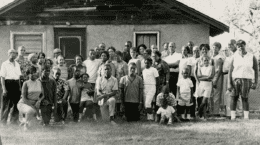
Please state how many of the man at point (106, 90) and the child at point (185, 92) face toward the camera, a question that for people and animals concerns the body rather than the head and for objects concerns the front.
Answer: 2

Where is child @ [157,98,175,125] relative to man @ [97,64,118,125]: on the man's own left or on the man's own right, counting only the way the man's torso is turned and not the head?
on the man's own left

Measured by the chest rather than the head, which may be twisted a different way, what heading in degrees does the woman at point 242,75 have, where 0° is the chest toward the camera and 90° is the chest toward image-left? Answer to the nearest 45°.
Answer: approximately 0°

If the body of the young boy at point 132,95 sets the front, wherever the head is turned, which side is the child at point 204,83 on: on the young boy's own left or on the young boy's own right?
on the young boy's own left

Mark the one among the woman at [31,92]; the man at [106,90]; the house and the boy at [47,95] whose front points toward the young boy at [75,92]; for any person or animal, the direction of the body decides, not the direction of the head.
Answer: the house

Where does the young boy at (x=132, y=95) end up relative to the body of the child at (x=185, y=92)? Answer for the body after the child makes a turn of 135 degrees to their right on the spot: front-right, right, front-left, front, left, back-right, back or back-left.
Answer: front-left

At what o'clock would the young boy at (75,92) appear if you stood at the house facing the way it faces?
The young boy is roughly at 12 o'clock from the house.
